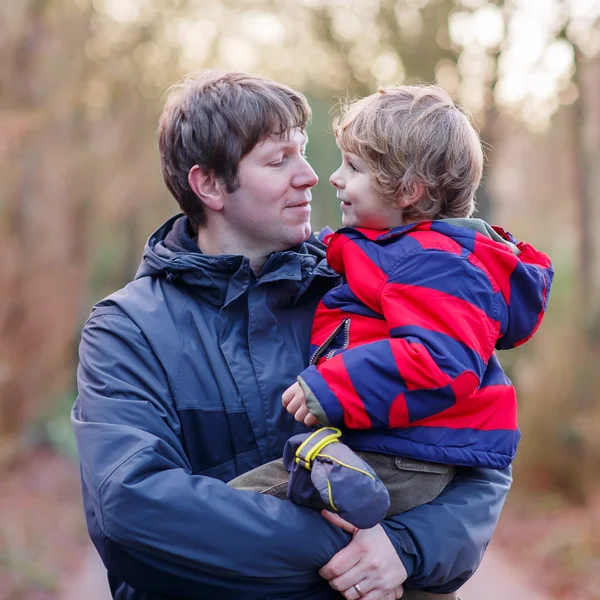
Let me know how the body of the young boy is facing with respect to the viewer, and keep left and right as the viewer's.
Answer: facing to the left of the viewer

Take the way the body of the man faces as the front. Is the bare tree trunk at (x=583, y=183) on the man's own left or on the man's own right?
on the man's own left

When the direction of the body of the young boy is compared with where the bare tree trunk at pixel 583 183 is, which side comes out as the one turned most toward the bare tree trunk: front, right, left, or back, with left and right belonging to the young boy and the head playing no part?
right

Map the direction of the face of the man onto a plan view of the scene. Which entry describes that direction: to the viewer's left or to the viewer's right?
to the viewer's right

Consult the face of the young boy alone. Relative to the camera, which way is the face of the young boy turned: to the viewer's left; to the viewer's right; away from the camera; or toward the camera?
to the viewer's left

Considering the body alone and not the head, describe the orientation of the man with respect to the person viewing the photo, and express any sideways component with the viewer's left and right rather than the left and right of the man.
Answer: facing the viewer and to the right of the viewer
